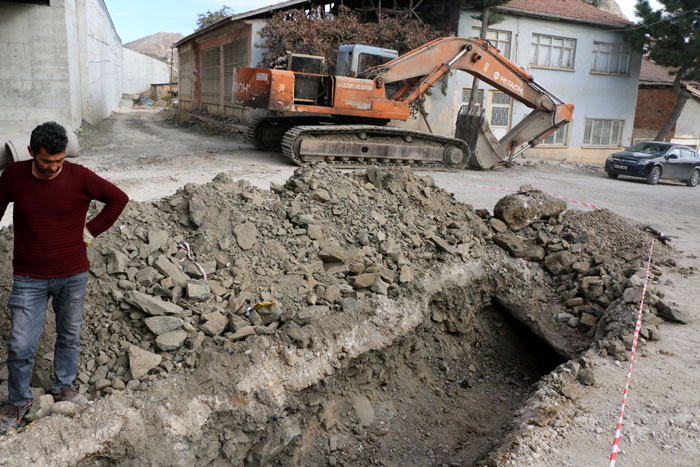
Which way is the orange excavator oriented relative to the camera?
to the viewer's right

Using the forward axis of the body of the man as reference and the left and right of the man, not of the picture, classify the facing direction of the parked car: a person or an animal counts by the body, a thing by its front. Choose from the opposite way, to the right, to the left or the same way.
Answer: to the right

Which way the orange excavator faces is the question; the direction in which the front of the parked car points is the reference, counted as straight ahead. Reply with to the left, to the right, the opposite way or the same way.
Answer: the opposite way

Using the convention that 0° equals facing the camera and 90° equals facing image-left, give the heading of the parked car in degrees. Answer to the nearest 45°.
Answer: approximately 45°

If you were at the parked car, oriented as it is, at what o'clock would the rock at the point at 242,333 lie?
The rock is roughly at 11 o'clock from the parked car.

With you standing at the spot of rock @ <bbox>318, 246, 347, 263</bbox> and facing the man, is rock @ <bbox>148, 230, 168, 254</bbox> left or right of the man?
right

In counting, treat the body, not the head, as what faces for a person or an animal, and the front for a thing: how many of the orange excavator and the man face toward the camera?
1

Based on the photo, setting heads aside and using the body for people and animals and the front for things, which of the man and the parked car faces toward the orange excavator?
the parked car

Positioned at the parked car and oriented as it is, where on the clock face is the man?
The man is roughly at 11 o'clock from the parked car.

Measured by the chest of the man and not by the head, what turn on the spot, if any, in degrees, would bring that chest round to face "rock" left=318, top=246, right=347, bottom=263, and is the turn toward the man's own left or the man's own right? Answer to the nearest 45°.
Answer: approximately 135° to the man's own left

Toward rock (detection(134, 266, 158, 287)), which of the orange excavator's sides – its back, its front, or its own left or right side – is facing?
right

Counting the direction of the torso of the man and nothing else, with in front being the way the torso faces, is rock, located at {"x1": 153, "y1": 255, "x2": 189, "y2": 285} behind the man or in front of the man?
behind
